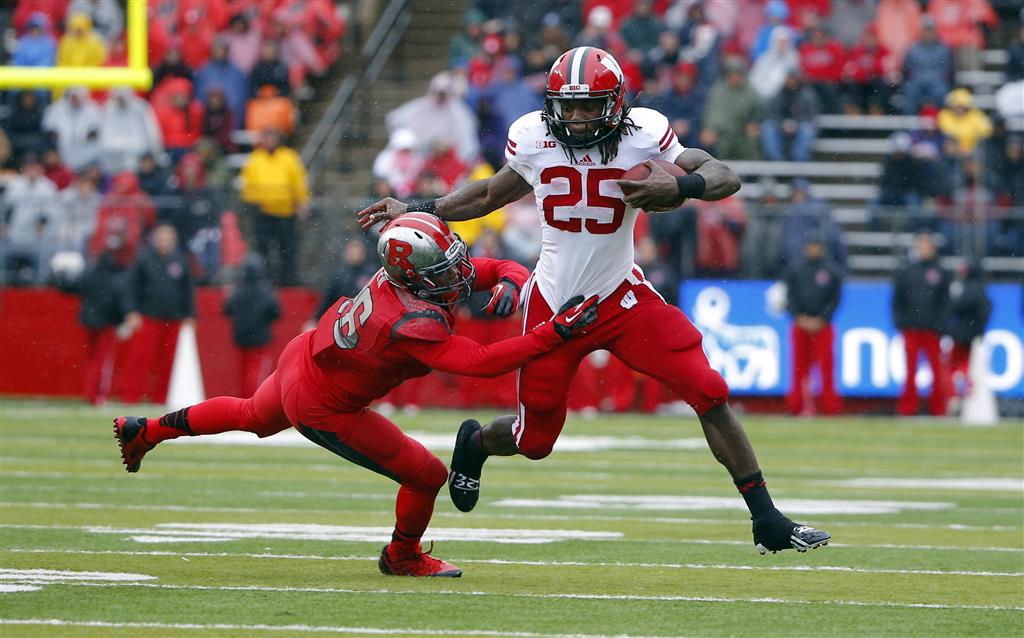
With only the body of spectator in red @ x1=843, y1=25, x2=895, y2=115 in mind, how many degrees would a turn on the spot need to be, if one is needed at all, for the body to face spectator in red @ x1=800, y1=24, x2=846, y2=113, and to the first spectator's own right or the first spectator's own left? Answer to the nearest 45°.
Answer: approximately 45° to the first spectator's own right

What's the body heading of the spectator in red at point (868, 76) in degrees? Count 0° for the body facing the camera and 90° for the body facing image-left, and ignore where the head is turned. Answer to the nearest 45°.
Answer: approximately 0°

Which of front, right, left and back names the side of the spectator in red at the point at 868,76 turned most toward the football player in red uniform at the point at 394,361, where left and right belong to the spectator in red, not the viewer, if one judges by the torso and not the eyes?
front

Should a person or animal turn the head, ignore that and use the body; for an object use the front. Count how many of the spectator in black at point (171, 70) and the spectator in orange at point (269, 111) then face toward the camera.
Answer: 2

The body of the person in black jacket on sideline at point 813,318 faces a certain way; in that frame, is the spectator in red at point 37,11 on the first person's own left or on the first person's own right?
on the first person's own right

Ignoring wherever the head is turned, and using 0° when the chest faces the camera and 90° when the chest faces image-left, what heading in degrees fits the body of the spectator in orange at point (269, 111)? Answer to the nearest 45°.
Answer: approximately 0°

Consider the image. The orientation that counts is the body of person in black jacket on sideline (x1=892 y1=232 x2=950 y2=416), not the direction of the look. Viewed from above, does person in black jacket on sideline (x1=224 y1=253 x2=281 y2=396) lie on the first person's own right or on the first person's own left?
on the first person's own right

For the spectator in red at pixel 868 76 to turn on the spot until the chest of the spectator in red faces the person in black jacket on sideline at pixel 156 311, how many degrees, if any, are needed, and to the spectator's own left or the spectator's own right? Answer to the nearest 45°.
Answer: approximately 45° to the spectator's own right
